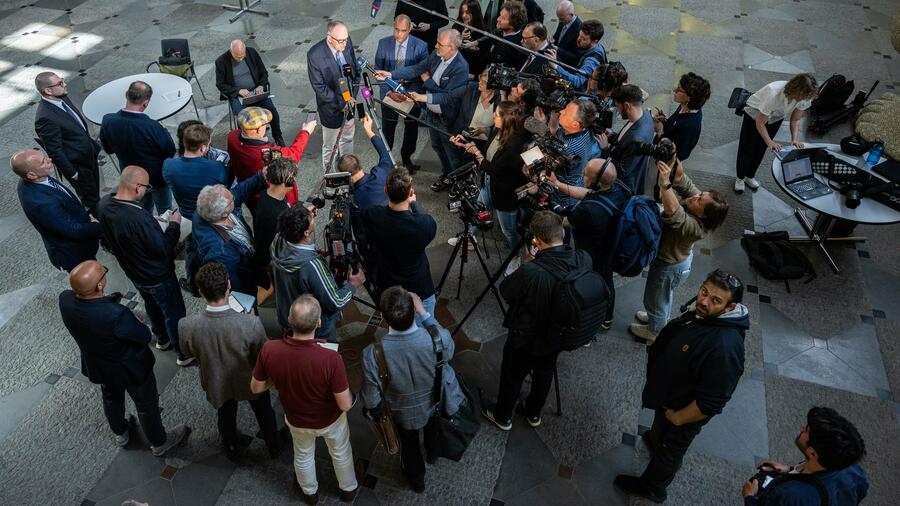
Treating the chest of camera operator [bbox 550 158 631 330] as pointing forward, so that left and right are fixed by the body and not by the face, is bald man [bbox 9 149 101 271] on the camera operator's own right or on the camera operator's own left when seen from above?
on the camera operator's own left

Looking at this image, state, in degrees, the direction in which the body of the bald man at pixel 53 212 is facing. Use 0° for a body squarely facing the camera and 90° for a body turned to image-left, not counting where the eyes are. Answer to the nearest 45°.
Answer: approximately 270°

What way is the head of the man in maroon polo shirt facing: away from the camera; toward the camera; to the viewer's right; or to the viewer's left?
away from the camera

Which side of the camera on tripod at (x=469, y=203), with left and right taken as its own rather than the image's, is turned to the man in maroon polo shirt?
left

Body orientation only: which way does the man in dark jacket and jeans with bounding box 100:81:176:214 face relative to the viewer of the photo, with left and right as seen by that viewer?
facing away from the viewer and to the right of the viewer

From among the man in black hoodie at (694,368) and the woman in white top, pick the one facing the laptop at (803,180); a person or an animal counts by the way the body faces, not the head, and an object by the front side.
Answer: the woman in white top

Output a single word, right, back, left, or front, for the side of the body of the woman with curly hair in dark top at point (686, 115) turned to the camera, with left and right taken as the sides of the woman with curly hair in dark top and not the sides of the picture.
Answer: left

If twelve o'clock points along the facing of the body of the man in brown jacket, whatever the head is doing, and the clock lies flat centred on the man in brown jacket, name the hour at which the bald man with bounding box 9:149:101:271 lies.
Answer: The bald man is roughly at 11 o'clock from the man in brown jacket.

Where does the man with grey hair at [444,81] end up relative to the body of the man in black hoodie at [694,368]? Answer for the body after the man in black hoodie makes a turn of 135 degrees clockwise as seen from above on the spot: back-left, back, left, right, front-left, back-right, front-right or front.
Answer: front-left

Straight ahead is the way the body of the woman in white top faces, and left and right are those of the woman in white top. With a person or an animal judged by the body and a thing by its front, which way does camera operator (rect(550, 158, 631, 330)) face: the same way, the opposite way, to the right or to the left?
the opposite way

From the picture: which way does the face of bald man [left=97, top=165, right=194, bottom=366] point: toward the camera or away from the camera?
away from the camera

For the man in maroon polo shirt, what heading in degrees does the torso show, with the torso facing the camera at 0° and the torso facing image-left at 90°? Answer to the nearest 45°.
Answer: approximately 180°

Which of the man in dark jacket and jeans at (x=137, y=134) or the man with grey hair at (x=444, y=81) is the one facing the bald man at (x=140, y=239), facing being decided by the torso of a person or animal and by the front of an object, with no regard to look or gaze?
the man with grey hair

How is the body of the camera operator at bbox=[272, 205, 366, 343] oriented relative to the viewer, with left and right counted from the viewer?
facing away from the viewer and to the right of the viewer

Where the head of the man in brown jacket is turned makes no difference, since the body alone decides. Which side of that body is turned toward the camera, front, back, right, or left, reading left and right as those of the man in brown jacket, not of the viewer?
back

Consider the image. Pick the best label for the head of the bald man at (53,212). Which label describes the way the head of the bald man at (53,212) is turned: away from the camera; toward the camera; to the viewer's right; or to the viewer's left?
to the viewer's right
